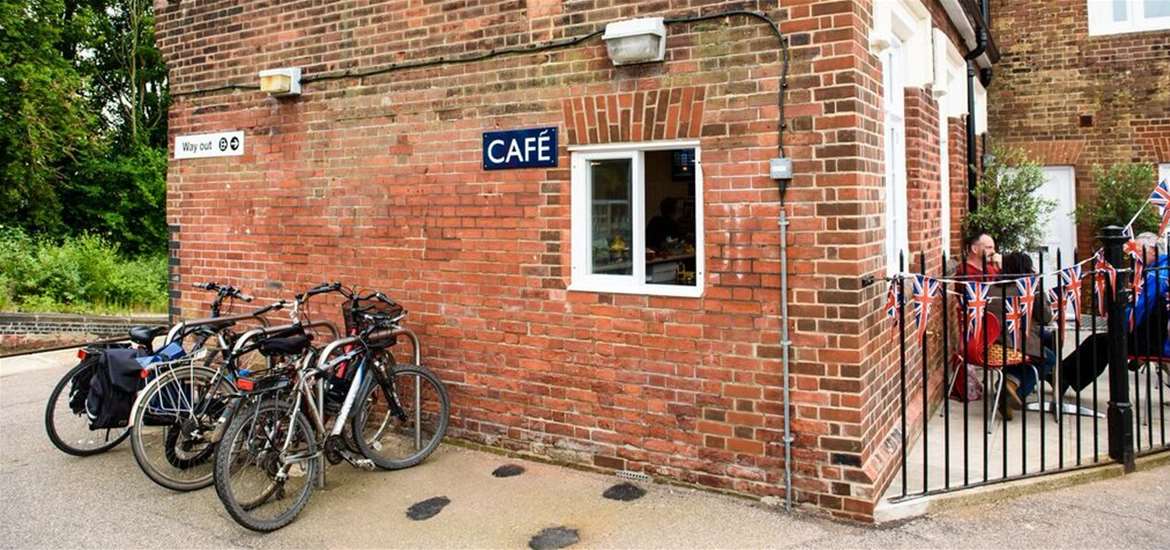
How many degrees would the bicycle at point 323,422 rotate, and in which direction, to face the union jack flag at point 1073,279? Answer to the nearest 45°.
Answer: approximately 45° to its right

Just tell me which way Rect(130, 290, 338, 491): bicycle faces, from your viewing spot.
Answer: facing away from the viewer and to the right of the viewer

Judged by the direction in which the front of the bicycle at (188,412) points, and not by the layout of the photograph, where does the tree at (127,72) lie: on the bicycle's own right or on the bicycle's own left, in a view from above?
on the bicycle's own left

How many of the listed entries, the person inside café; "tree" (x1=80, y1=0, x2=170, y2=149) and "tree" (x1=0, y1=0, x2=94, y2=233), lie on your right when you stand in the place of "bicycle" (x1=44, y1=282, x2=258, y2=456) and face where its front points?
1

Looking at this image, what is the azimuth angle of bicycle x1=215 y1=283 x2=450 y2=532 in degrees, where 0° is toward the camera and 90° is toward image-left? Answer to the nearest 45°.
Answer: approximately 225°

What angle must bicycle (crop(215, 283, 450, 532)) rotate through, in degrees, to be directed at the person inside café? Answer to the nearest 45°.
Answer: approximately 45° to its right

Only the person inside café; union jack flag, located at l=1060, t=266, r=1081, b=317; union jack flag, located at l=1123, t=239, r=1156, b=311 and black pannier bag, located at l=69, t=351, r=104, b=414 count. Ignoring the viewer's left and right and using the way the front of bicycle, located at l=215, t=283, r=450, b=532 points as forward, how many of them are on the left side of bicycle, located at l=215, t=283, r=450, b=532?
1

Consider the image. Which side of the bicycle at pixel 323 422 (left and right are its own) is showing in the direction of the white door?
front

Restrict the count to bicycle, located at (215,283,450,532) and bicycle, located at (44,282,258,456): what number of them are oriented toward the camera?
0

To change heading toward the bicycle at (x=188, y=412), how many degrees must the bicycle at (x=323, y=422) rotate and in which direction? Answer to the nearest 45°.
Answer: approximately 90° to its left

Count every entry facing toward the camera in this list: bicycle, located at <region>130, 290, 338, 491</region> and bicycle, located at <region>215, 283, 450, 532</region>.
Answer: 0

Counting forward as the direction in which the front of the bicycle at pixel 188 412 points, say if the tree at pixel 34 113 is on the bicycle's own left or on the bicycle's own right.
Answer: on the bicycle's own left

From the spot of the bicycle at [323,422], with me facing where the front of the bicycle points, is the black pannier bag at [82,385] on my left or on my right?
on my left
